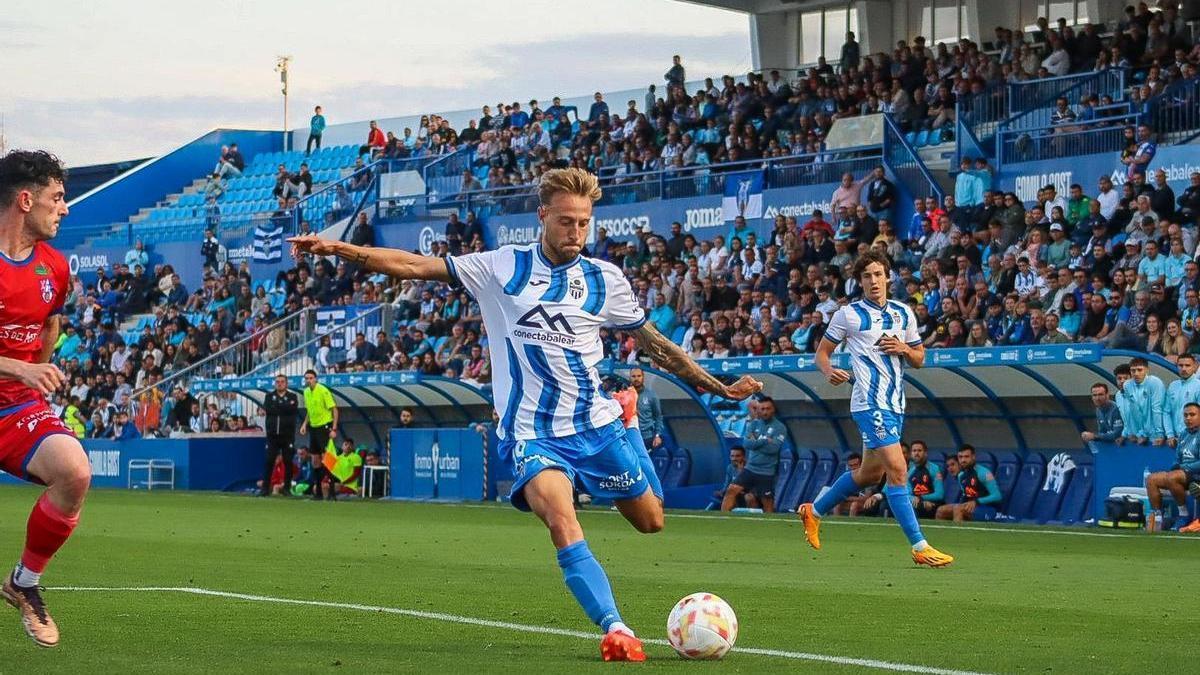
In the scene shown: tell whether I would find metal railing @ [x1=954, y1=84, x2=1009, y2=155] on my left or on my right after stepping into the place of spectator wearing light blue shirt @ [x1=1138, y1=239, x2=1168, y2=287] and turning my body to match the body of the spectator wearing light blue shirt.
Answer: on my right

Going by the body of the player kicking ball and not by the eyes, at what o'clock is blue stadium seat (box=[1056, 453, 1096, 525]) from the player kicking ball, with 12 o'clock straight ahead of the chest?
The blue stadium seat is roughly at 7 o'clock from the player kicking ball.

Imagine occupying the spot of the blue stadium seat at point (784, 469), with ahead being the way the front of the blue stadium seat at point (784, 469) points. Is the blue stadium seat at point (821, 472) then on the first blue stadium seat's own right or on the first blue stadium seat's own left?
on the first blue stadium seat's own left

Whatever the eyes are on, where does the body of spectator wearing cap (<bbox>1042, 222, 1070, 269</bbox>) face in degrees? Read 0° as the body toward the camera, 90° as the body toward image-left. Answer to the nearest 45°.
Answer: approximately 45°

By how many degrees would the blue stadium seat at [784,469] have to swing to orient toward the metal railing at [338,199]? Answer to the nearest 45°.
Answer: approximately 90° to its right

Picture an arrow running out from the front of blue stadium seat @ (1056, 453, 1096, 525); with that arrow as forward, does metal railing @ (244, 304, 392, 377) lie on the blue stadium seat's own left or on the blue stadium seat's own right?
on the blue stadium seat's own right

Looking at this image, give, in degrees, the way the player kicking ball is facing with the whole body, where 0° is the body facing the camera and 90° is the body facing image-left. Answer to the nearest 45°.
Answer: approximately 0°

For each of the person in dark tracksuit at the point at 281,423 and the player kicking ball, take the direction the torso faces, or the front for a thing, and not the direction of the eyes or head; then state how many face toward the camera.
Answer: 2

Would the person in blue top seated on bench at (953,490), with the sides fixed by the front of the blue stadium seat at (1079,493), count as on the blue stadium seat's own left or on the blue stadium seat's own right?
on the blue stadium seat's own right

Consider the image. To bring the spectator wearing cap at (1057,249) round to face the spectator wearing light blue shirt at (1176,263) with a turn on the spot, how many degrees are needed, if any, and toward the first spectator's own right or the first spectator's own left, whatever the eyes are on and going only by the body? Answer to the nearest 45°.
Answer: approximately 90° to the first spectator's own left

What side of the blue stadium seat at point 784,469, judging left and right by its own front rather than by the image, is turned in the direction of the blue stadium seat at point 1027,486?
left
